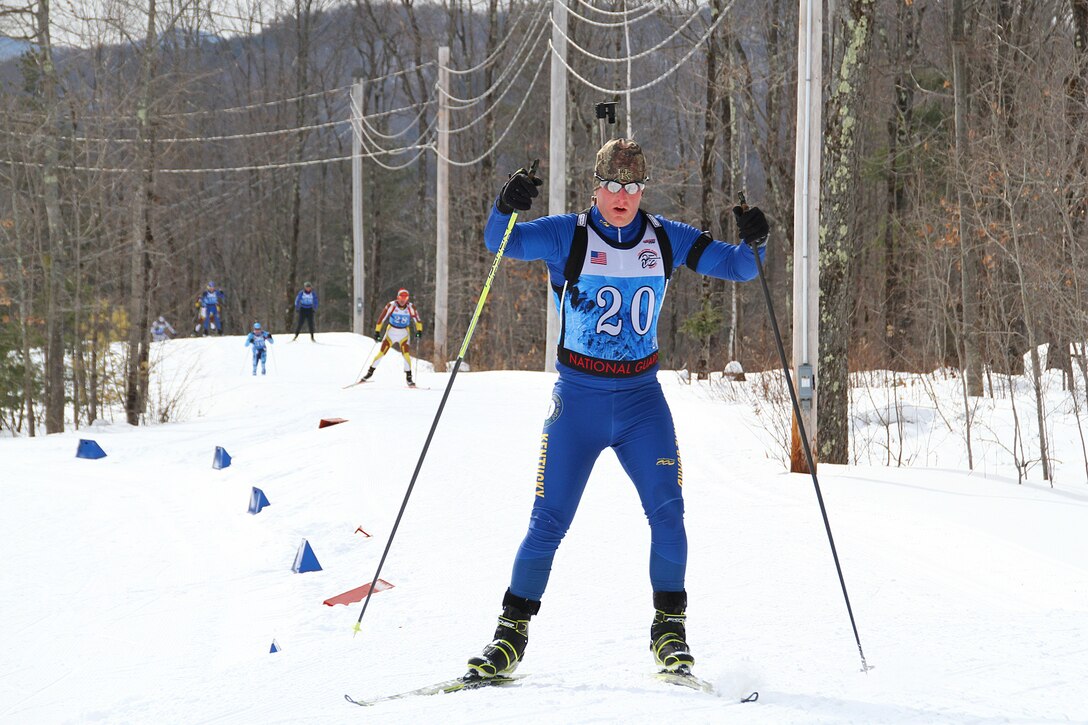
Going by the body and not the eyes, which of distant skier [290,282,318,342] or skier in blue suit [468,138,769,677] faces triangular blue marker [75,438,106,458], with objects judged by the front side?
the distant skier

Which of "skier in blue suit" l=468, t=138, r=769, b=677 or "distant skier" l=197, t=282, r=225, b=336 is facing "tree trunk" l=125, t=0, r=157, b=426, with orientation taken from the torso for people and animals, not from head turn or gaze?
the distant skier

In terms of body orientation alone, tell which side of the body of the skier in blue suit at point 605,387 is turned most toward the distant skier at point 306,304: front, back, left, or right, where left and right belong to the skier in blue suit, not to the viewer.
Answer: back

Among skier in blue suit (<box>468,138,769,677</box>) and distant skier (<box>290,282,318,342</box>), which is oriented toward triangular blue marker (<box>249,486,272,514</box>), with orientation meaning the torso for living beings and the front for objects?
the distant skier

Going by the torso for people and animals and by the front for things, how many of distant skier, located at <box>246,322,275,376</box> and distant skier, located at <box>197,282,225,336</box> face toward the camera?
2

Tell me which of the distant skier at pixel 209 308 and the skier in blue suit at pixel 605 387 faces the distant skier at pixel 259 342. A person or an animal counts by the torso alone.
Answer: the distant skier at pixel 209 308

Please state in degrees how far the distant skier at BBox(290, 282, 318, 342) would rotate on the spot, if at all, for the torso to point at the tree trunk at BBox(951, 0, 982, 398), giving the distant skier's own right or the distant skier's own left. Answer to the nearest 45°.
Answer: approximately 45° to the distant skier's own left

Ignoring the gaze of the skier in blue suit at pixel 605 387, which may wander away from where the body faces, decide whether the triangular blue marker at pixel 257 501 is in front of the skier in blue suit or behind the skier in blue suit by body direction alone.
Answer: behind

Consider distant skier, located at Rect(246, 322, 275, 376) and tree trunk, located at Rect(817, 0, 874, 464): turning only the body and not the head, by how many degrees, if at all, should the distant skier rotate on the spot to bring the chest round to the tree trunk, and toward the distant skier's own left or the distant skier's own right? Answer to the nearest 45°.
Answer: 0° — they already face it

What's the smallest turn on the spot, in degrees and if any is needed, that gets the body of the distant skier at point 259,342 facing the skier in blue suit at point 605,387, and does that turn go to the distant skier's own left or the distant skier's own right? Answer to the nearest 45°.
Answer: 0° — they already face them

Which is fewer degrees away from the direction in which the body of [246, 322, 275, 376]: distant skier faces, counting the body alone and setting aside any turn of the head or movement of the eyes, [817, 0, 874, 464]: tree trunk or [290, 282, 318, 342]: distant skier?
the tree trunk

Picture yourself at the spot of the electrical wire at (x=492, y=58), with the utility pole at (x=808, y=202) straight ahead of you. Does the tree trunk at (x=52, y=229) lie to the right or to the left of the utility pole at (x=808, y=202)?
right
